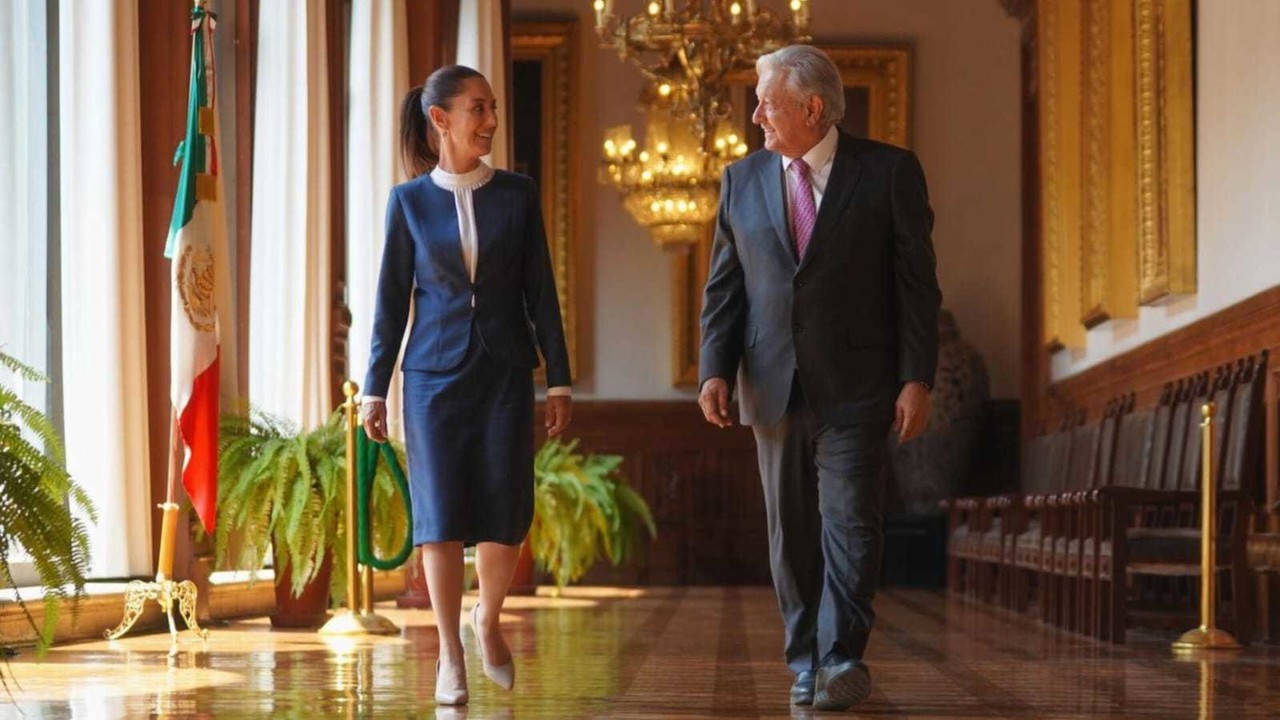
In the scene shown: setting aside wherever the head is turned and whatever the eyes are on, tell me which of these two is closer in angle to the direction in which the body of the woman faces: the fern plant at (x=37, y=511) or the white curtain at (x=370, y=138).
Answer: the fern plant

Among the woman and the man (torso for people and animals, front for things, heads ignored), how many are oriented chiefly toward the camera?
2

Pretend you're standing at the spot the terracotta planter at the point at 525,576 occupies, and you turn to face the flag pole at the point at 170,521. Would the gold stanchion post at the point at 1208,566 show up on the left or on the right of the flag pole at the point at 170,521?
left

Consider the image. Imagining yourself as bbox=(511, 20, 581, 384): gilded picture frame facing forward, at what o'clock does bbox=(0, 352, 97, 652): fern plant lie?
The fern plant is roughly at 12 o'clock from the gilded picture frame.

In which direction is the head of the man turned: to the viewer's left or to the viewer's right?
to the viewer's left

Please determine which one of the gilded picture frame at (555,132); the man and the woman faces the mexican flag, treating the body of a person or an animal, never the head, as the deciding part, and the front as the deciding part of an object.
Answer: the gilded picture frame

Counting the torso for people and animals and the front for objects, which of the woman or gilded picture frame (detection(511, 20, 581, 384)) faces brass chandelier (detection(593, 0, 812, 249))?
the gilded picture frame
